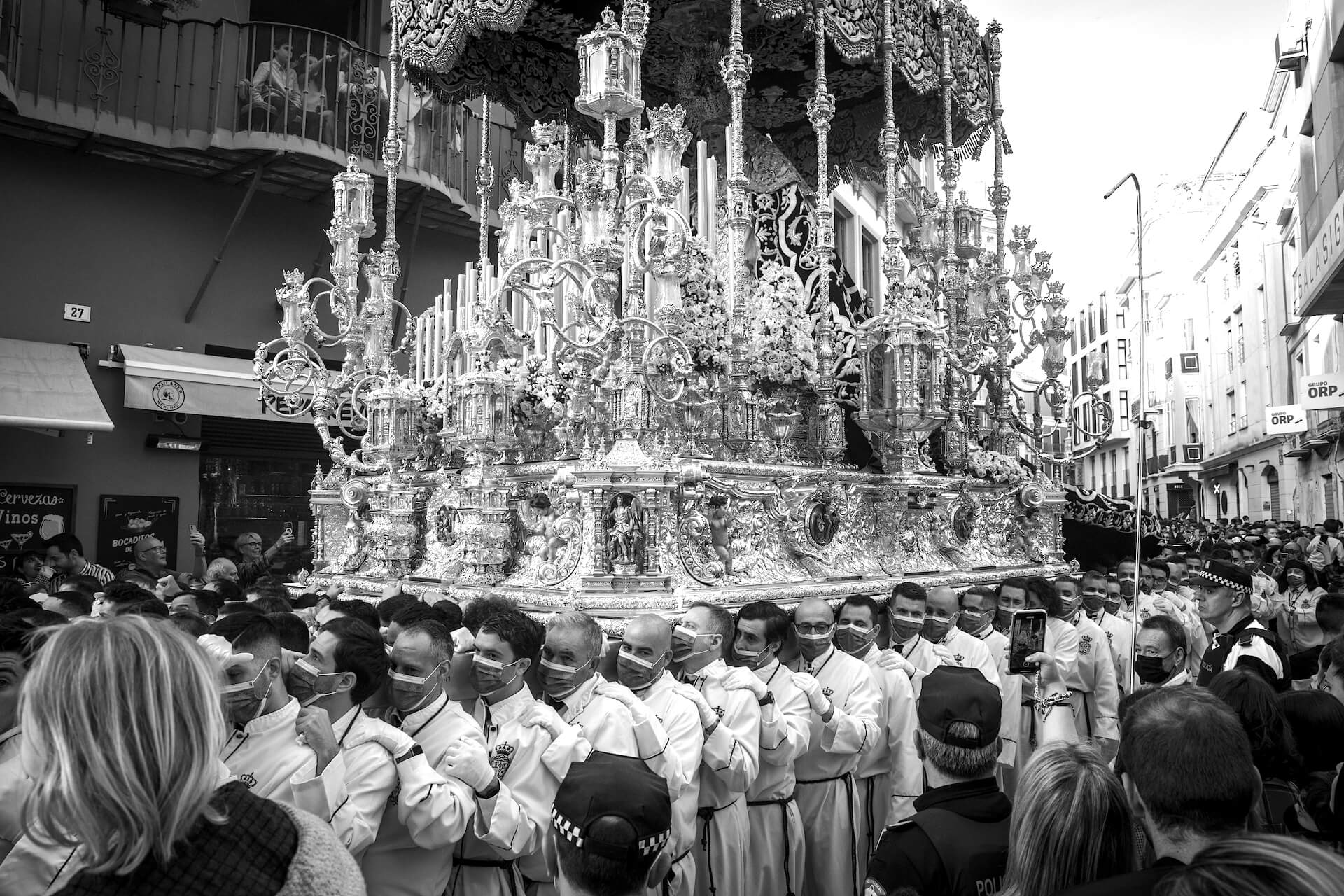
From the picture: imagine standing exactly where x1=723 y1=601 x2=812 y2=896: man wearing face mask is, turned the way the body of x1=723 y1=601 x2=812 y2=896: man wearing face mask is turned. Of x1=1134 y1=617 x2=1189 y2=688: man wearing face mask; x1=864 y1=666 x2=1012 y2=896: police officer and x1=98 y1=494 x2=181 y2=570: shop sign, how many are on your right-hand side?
1

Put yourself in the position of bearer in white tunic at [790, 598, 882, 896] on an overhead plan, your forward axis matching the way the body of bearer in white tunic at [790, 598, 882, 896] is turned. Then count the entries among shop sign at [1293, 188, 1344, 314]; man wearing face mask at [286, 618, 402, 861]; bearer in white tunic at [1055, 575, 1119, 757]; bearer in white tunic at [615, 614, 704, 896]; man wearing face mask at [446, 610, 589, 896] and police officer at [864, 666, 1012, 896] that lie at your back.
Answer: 2

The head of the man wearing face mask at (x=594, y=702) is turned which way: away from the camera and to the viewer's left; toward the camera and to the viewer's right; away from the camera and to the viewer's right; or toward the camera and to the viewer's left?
toward the camera and to the viewer's left

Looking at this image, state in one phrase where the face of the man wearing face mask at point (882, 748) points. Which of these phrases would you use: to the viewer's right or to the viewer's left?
to the viewer's left

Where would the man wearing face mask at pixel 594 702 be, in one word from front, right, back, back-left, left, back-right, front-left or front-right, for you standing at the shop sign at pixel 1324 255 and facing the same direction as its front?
left

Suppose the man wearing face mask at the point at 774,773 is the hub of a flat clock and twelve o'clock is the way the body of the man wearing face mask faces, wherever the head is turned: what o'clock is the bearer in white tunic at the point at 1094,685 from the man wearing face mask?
The bearer in white tunic is roughly at 6 o'clock from the man wearing face mask.

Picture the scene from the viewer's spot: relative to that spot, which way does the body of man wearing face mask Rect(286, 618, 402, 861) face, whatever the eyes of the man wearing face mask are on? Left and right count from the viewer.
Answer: facing to the left of the viewer

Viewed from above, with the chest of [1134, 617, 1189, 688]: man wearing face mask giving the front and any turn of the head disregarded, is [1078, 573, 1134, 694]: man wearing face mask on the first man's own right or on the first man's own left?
on the first man's own right

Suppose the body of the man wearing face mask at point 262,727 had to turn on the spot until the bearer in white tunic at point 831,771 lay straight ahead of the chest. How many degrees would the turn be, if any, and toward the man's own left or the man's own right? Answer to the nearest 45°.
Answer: approximately 135° to the man's own left

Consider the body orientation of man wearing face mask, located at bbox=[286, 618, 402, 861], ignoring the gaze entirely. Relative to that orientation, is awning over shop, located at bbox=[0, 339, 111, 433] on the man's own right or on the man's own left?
on the man's own right

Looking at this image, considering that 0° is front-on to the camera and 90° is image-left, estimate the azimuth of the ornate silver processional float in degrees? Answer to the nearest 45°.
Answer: approximately 45°

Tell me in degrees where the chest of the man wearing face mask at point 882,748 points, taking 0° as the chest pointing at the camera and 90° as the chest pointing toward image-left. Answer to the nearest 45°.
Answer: approximately 45°

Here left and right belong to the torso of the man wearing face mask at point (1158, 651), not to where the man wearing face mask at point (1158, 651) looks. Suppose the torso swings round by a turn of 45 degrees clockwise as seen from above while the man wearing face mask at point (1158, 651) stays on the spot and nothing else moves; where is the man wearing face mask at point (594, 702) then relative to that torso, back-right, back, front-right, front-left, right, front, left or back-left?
front-left

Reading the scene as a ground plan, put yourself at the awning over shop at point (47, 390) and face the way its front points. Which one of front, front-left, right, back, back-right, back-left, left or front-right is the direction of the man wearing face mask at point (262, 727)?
front

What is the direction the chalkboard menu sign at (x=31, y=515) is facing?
toward the camera

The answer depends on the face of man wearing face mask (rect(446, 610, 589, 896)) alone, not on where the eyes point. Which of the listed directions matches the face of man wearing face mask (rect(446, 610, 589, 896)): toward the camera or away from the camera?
toward the camera

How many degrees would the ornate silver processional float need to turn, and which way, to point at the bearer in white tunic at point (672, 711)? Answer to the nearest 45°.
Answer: approximately 45° to its left

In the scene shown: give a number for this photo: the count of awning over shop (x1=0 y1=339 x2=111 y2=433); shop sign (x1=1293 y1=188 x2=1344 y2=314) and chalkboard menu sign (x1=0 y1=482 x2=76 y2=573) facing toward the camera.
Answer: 2
